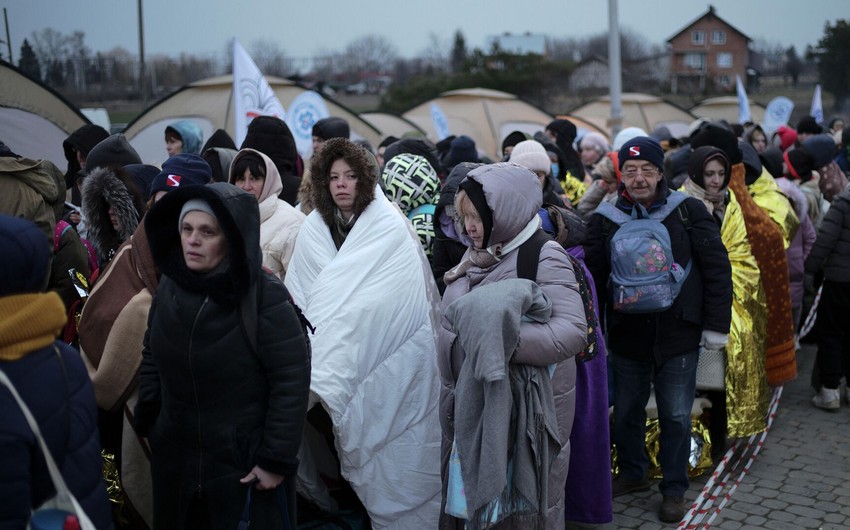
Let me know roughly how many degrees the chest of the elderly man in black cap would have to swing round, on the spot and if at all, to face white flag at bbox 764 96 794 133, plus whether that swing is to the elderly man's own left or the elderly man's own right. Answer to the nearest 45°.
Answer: approximately 180°

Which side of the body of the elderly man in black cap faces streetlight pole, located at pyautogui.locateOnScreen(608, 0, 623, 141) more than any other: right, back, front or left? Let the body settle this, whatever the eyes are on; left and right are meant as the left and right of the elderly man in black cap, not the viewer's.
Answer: back

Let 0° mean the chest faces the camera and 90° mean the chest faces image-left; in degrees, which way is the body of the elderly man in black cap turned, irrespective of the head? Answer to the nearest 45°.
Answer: approximately 0°

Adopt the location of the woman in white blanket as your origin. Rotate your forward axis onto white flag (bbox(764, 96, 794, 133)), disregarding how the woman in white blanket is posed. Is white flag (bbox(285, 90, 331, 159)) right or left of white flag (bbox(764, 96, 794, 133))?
left

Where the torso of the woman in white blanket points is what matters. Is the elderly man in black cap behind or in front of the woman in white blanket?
behind

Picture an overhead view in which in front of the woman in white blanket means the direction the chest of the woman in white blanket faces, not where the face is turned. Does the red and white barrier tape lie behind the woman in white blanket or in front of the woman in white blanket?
behind

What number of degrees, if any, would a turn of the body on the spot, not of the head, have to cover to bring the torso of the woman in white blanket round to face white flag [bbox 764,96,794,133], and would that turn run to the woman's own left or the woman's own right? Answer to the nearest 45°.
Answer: approximately 180°
